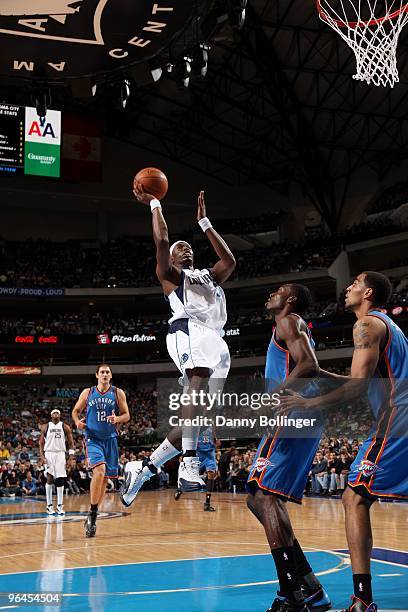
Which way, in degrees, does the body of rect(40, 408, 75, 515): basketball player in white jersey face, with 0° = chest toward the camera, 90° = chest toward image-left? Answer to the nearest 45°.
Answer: approximately 0°

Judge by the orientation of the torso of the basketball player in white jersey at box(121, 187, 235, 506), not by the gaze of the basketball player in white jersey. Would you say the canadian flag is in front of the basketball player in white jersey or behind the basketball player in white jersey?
behind

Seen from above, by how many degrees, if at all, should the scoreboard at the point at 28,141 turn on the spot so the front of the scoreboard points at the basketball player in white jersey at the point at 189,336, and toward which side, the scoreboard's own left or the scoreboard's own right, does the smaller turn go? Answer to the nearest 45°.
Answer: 0° — it already faces them

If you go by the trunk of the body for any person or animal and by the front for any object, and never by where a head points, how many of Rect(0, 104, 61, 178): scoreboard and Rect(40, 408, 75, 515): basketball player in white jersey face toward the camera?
2

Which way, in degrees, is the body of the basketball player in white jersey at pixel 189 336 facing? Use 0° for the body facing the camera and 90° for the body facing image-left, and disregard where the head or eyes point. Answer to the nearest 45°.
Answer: approximately 315°

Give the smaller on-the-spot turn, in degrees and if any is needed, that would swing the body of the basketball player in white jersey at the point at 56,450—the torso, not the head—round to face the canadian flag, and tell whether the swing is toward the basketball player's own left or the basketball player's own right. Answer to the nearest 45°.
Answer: approximately 180°
